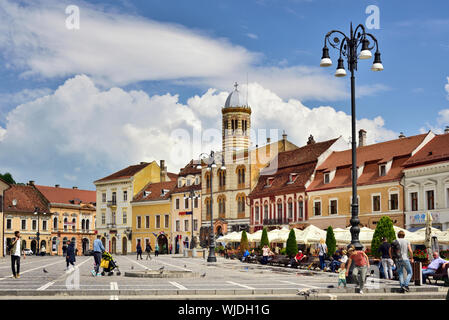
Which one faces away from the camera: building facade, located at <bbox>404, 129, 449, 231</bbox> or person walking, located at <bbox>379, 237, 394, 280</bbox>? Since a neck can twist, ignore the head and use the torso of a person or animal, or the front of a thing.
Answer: the person walking

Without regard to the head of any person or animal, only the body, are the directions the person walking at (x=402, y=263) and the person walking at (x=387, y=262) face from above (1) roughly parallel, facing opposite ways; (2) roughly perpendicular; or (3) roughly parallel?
roughly parallel

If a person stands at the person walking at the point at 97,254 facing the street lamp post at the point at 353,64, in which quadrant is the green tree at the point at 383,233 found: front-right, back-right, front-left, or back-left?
front-left

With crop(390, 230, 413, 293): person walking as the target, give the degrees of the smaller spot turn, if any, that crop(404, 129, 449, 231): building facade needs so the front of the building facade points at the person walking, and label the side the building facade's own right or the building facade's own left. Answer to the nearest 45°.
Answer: approximately 45° to the building facade's own left

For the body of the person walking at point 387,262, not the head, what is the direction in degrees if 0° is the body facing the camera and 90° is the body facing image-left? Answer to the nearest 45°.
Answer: approximately 180°

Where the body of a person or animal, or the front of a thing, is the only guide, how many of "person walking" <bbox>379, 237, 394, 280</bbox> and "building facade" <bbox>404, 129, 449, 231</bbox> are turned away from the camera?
1

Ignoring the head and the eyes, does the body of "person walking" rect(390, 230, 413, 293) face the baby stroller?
no

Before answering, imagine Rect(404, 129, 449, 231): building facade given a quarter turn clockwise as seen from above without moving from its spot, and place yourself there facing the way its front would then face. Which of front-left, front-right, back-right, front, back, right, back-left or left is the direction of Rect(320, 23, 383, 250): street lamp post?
back-left

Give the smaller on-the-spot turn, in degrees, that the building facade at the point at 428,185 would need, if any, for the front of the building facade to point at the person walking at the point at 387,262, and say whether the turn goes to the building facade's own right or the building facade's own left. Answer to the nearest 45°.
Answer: approximately 45° to the building facade's own left

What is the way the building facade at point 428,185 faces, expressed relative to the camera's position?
facing the viewer and to the left of the viewer

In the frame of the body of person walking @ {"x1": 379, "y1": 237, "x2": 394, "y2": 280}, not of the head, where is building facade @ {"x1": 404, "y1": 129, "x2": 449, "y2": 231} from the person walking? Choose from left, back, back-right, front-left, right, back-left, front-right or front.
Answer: front
